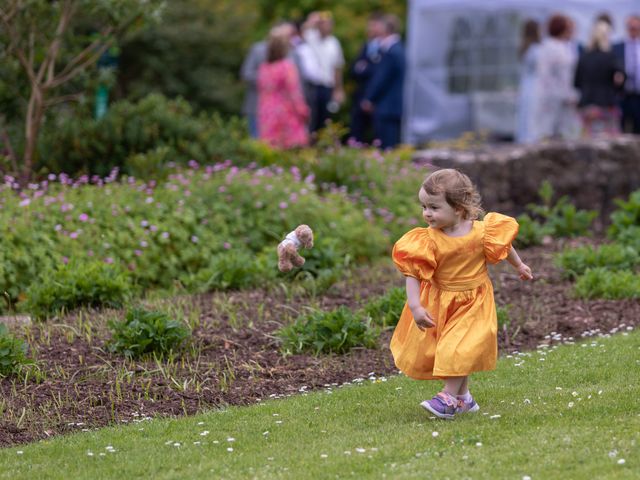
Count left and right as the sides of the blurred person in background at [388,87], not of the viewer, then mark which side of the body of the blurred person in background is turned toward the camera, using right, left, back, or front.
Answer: left

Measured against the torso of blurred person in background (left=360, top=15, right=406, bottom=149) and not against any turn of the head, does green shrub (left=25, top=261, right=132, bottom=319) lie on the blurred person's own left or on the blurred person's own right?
on the blurred person's own left

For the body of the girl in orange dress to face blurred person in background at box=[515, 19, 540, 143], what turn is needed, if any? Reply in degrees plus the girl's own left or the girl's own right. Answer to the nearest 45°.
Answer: approximately 135° to the girl's own right

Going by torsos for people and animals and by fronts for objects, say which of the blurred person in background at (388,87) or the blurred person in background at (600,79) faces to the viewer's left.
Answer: the blurred person in background at (388,87)

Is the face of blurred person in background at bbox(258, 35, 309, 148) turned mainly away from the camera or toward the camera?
away from the camera

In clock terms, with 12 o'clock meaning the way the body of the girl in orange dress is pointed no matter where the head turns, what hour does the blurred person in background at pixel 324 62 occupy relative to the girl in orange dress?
The blurred person in background is roughly at 4 o'clock from the girl in orange dress.
